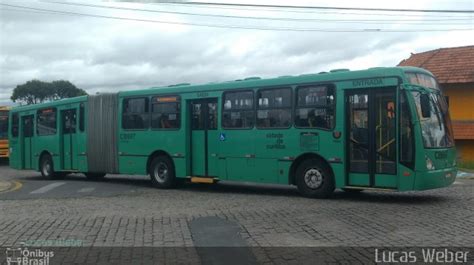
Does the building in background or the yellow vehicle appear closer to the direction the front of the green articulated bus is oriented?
the building in background

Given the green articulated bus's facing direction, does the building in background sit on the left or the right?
on its left

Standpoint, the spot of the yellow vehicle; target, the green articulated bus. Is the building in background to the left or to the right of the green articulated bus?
left

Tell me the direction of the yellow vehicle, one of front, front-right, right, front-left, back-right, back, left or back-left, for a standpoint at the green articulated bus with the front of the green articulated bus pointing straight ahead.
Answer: back

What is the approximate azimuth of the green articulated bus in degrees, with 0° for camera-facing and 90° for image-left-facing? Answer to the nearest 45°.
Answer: approximately 315°
